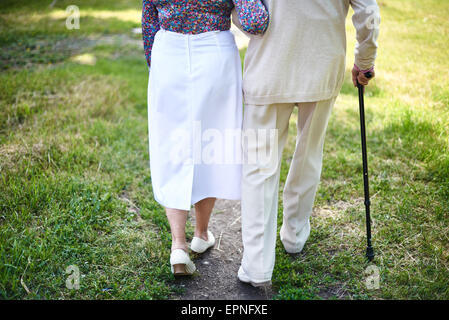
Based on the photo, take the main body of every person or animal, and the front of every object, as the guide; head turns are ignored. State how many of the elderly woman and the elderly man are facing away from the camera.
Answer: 2

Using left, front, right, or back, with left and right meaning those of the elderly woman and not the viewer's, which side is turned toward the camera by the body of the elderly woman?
back

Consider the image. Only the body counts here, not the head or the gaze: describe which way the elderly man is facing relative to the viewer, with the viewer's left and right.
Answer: facing away from the viewer
